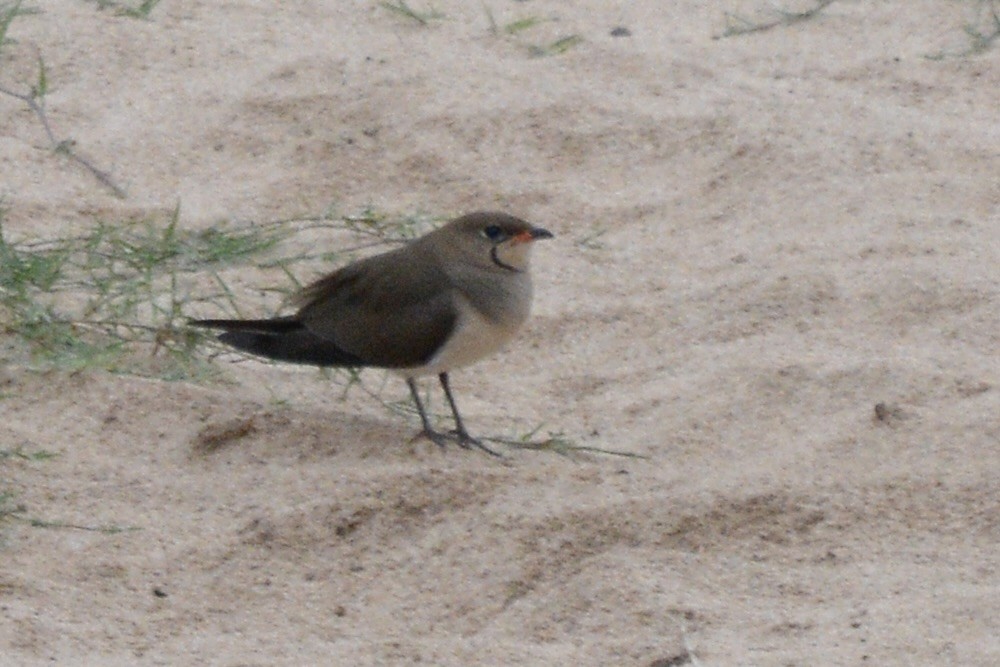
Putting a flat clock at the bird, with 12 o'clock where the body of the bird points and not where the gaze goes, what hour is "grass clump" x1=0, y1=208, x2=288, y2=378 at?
The grass clump is roughly at 7 o'clock from the bird.

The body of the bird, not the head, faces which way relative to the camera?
to the viewer's right
